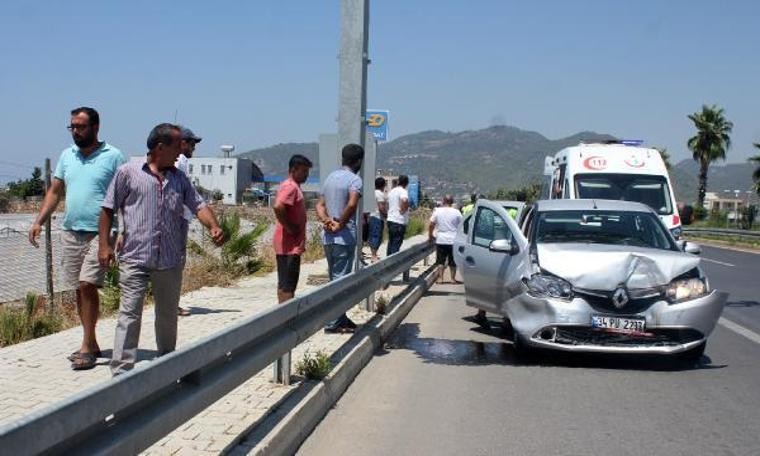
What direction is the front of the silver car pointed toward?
toward the camera

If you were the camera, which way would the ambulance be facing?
facing the viewer

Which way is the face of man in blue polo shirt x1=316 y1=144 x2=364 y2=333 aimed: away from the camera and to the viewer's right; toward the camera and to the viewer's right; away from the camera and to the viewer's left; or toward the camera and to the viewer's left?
away from the camera and to the viewer's right

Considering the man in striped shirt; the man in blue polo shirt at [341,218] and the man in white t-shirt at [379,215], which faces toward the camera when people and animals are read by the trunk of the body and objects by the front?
the man in striped shirt

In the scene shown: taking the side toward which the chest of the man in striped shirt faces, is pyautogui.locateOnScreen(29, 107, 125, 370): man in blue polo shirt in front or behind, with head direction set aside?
behind

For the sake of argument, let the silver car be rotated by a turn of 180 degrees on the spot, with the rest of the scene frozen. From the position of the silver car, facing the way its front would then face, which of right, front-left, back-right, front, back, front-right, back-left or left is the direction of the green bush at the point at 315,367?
back-left

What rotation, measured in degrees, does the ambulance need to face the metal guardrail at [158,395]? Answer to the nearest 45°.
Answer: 0° — it already faces it

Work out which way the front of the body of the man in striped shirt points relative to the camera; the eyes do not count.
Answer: toward the camera

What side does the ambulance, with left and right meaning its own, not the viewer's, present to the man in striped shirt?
front
